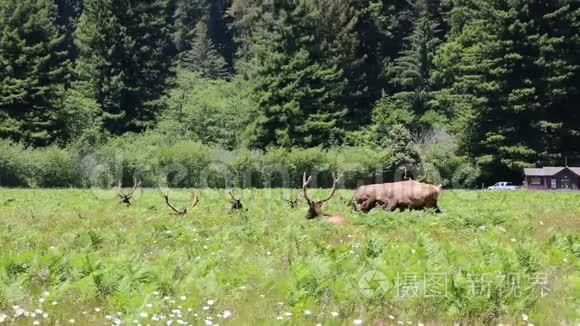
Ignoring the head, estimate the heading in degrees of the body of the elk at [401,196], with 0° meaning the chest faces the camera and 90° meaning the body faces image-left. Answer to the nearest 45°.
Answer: approximately 90°
